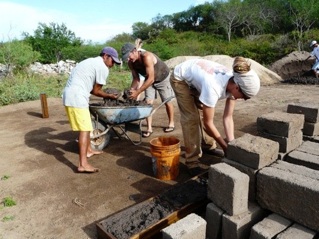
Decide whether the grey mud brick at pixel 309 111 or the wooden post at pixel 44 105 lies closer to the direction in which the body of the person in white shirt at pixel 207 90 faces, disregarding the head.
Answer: the grey mud brick

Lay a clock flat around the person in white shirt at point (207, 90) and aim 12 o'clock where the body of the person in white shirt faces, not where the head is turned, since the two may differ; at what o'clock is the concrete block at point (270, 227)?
The concrete block is roughly at 2 o'clock from the person in white shirt.

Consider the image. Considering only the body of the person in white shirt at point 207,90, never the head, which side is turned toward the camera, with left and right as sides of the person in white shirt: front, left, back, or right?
right

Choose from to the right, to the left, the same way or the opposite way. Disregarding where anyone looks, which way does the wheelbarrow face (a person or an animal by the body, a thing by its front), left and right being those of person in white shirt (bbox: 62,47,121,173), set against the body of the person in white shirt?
the opposite way

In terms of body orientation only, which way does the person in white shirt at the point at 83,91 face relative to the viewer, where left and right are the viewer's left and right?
facing to the right of the viewer

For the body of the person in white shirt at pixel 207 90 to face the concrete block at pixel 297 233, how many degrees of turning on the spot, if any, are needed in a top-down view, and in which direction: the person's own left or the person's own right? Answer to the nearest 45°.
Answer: approximately 45° to the person's own right

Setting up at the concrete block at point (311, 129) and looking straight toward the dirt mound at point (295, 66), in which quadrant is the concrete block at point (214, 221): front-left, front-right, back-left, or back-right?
back-left

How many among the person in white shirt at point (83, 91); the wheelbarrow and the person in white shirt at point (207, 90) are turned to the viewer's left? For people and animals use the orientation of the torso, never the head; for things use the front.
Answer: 1

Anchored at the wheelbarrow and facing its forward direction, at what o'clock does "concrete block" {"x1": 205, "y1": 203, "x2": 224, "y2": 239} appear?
The concrete block is roughly at 8 o'clock from the wheelbarrow.

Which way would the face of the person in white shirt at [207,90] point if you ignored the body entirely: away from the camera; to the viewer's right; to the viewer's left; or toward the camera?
to the viewer's right

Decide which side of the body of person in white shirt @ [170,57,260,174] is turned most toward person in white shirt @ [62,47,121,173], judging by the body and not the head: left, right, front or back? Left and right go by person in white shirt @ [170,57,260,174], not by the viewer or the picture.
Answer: back

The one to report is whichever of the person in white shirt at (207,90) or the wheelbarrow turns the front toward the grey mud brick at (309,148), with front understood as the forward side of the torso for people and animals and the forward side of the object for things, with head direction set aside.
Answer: the person in white shirt

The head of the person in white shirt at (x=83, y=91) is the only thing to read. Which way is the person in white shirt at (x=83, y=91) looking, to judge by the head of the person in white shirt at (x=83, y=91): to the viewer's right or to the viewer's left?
to the viewer's right

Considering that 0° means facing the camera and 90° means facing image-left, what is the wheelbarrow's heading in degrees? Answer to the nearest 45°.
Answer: approximately 90°

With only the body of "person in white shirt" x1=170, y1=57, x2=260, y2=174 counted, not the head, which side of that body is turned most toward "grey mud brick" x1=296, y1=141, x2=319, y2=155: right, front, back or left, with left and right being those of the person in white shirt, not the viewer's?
front
